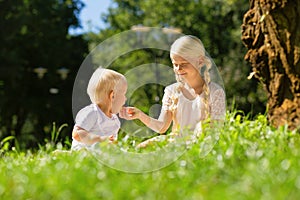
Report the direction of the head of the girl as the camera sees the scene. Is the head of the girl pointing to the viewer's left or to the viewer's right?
to the viewer's left

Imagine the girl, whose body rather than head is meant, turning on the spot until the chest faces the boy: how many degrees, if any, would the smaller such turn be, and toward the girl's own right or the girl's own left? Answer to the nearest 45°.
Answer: approximately 45° to the girl's own right

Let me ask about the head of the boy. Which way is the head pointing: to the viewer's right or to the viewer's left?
to the viewer's right

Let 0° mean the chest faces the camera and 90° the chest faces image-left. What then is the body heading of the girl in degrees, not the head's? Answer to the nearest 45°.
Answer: approximately 45°
